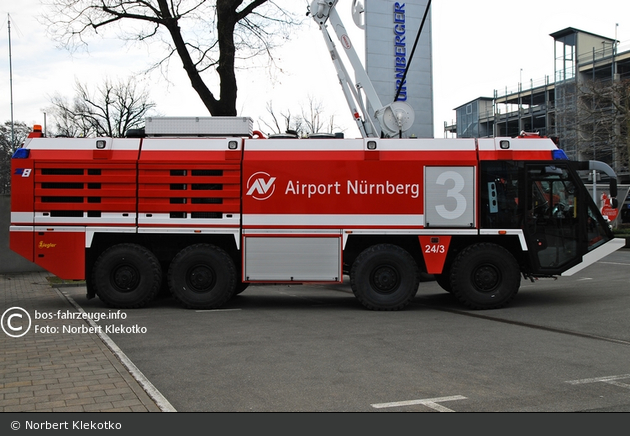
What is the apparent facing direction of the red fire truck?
to the viewer's right
